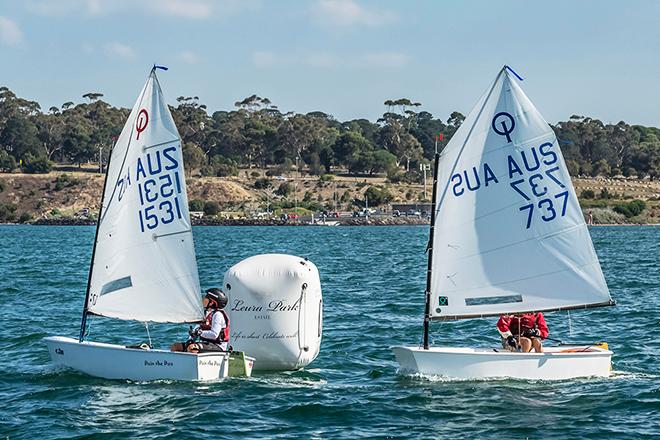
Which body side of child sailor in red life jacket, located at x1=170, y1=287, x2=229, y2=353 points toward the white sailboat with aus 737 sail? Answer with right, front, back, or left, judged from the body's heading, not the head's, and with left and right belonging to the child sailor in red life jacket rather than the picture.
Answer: back

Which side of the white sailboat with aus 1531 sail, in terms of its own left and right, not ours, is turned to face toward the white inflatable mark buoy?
back

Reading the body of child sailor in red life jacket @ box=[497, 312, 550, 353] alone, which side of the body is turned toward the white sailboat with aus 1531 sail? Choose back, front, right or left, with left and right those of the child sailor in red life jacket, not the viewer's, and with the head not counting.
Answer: right

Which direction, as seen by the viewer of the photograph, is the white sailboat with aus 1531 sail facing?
facing away from the viewer and to the left of the viewer

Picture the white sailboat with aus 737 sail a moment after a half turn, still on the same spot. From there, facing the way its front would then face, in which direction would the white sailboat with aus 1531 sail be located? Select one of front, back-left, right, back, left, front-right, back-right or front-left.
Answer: back

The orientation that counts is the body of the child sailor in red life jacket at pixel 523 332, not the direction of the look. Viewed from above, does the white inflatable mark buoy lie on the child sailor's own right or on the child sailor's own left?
on the child sailor's own right

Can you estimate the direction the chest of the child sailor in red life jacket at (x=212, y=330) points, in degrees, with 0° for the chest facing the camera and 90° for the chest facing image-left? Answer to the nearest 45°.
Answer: approximately 90°

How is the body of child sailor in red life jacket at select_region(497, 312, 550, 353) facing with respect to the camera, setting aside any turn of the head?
toward the camera

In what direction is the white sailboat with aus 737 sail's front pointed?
to the viewer's left
